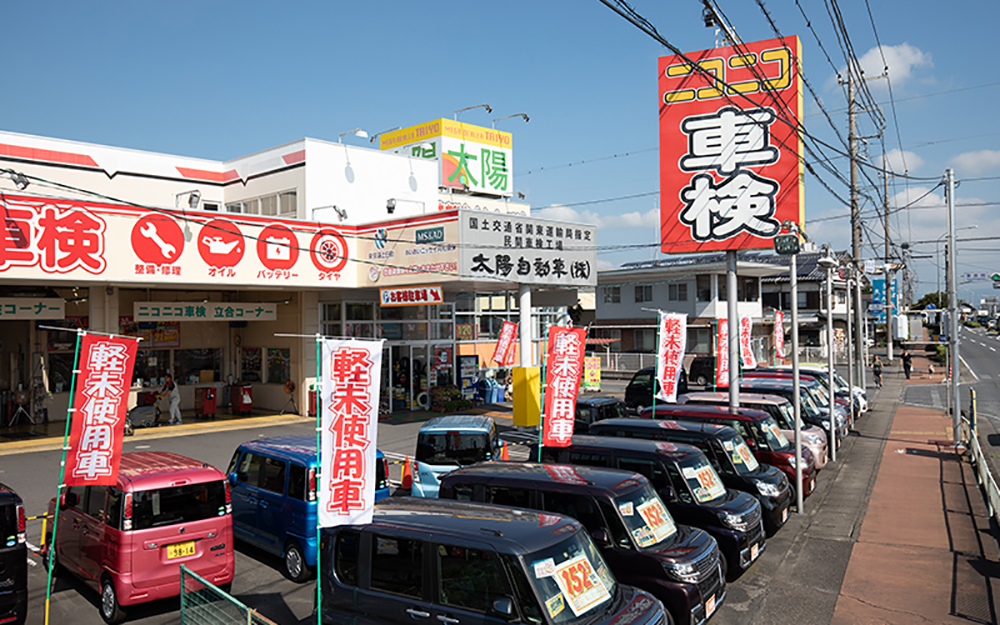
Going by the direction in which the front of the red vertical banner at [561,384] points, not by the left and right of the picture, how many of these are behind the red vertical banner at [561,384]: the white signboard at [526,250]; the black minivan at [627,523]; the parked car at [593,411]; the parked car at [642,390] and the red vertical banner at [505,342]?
4

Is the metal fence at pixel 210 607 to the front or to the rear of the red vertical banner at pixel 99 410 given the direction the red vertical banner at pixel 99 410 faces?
to the front

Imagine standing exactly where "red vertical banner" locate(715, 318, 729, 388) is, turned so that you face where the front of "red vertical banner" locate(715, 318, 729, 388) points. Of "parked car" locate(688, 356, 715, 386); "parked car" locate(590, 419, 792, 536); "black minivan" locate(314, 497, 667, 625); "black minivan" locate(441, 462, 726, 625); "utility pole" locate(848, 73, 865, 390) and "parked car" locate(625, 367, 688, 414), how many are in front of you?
3

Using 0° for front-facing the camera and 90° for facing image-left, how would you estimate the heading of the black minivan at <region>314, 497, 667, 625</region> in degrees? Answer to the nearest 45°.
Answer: approximately 315°

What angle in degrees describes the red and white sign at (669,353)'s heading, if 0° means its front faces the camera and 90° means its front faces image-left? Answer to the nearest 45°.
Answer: approximately 0°

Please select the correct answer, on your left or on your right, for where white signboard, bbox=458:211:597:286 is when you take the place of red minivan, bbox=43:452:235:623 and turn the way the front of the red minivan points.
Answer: on your right

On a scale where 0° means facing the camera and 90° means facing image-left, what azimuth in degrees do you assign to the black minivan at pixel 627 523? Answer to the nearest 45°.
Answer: approximately 315°

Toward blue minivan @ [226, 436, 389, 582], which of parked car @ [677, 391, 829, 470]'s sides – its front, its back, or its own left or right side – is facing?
right

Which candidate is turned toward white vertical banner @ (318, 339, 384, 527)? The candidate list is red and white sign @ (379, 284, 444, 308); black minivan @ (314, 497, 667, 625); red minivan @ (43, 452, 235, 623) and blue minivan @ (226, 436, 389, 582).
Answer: the red and white sign

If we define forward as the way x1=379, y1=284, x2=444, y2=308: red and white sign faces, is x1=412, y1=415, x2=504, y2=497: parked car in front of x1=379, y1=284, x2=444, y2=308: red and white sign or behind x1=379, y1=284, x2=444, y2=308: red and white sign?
in front

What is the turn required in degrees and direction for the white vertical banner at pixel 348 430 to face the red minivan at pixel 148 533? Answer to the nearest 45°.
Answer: approximately 135° to its right
